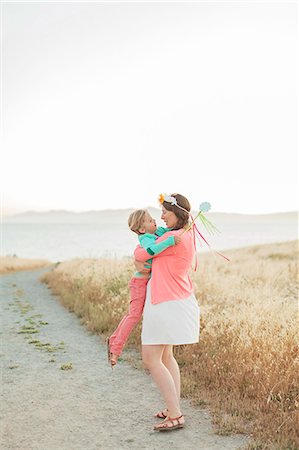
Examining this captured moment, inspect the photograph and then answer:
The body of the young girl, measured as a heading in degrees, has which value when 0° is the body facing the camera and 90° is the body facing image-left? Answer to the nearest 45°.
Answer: approximately 270°

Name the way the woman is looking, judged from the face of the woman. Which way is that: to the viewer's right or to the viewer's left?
to the viewer's left

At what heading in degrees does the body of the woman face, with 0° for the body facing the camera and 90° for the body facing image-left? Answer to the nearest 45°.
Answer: approximately 90°

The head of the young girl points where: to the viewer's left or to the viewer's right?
to the viewer's right
